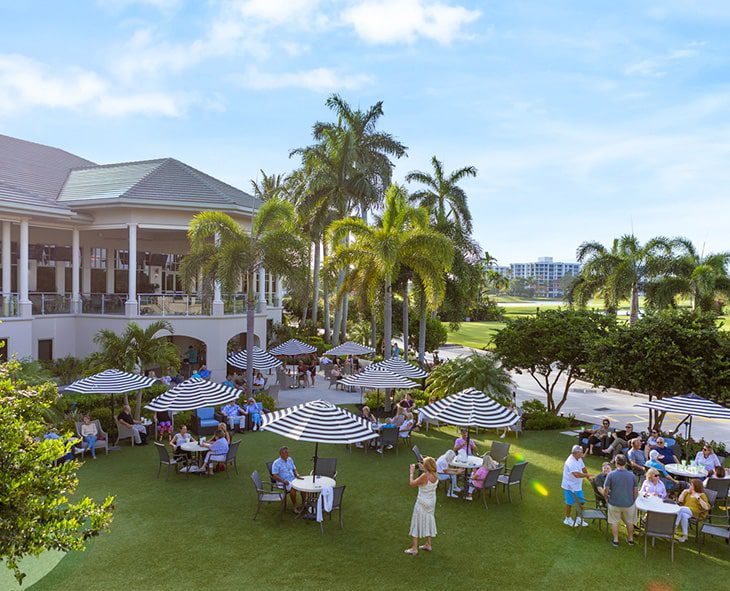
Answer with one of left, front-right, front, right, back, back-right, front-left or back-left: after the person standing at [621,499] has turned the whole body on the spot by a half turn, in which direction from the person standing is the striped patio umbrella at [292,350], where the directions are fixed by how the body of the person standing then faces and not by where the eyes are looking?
back-right

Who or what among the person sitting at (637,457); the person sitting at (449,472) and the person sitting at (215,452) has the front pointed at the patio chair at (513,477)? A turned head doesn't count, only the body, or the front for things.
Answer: the person sitting at (449,472)

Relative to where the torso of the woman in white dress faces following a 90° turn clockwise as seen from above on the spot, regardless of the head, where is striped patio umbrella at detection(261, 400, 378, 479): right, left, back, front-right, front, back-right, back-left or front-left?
left

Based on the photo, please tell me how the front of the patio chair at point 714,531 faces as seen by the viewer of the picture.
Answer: facing to the left of the viewer

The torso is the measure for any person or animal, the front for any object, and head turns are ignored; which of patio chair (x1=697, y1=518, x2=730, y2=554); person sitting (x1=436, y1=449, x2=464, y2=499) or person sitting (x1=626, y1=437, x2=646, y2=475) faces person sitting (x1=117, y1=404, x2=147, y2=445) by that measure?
the patio chair

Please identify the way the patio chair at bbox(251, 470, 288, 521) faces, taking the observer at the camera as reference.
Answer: facing to the right of the viewer

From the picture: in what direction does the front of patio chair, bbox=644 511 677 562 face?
away from the camera

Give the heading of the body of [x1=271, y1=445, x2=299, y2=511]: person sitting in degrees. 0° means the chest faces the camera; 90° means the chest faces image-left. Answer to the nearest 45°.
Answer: approximately 315°

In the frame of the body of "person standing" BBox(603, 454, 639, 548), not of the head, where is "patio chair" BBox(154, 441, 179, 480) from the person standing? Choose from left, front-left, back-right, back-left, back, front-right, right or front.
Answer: left
